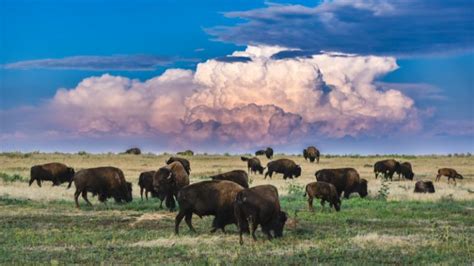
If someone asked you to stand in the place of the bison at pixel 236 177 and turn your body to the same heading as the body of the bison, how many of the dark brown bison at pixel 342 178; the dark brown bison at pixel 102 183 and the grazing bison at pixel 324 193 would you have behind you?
1

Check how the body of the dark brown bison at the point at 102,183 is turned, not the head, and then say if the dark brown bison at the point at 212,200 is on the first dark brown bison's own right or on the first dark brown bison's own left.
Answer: on the first dark brown bison's own right

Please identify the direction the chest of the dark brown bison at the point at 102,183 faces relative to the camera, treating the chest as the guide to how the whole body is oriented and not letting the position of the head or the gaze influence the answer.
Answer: to the viewer's right

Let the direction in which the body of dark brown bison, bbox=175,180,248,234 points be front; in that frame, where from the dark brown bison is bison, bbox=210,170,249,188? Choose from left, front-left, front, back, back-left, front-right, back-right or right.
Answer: left
